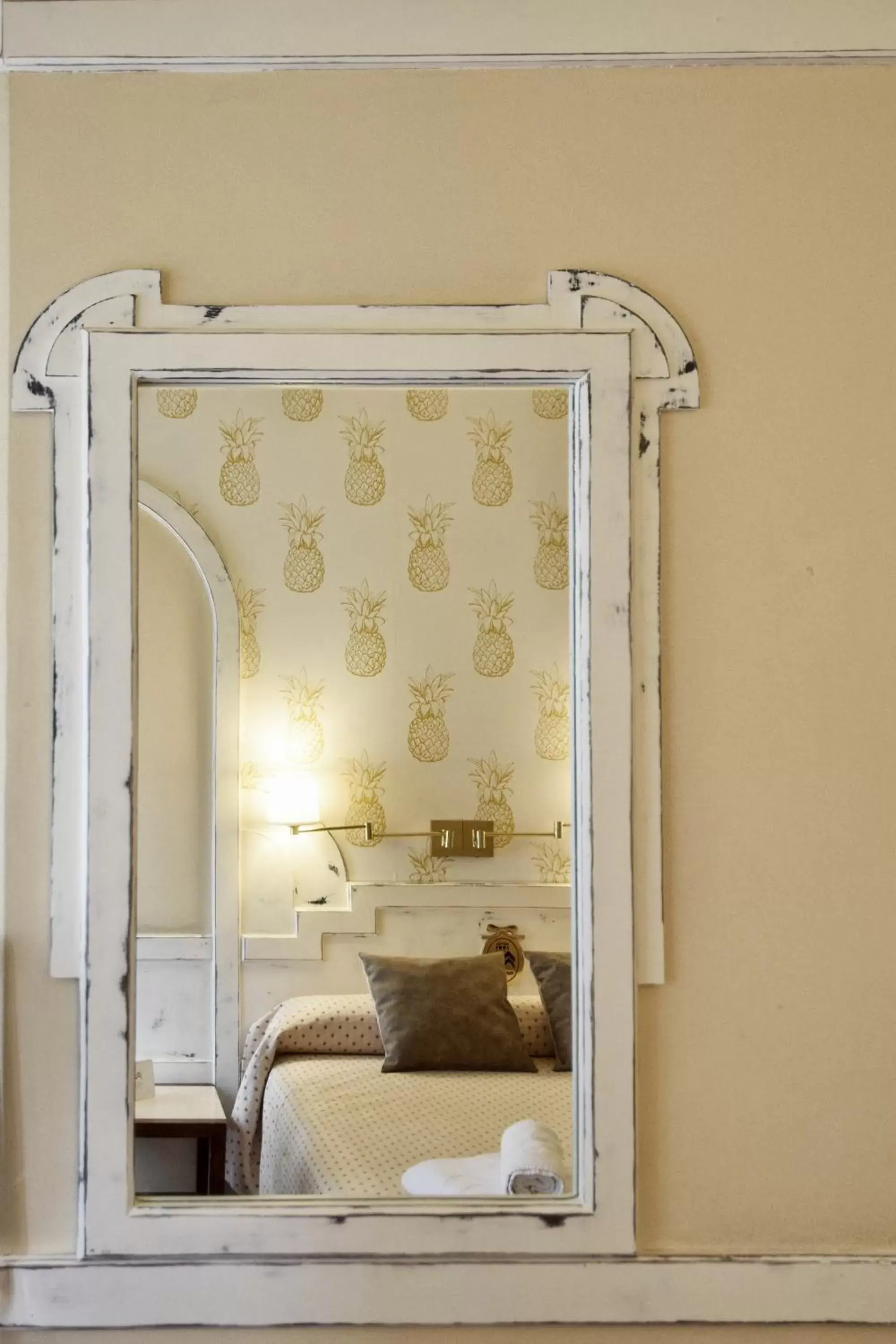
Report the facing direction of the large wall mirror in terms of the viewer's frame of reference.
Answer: facing the viewer
